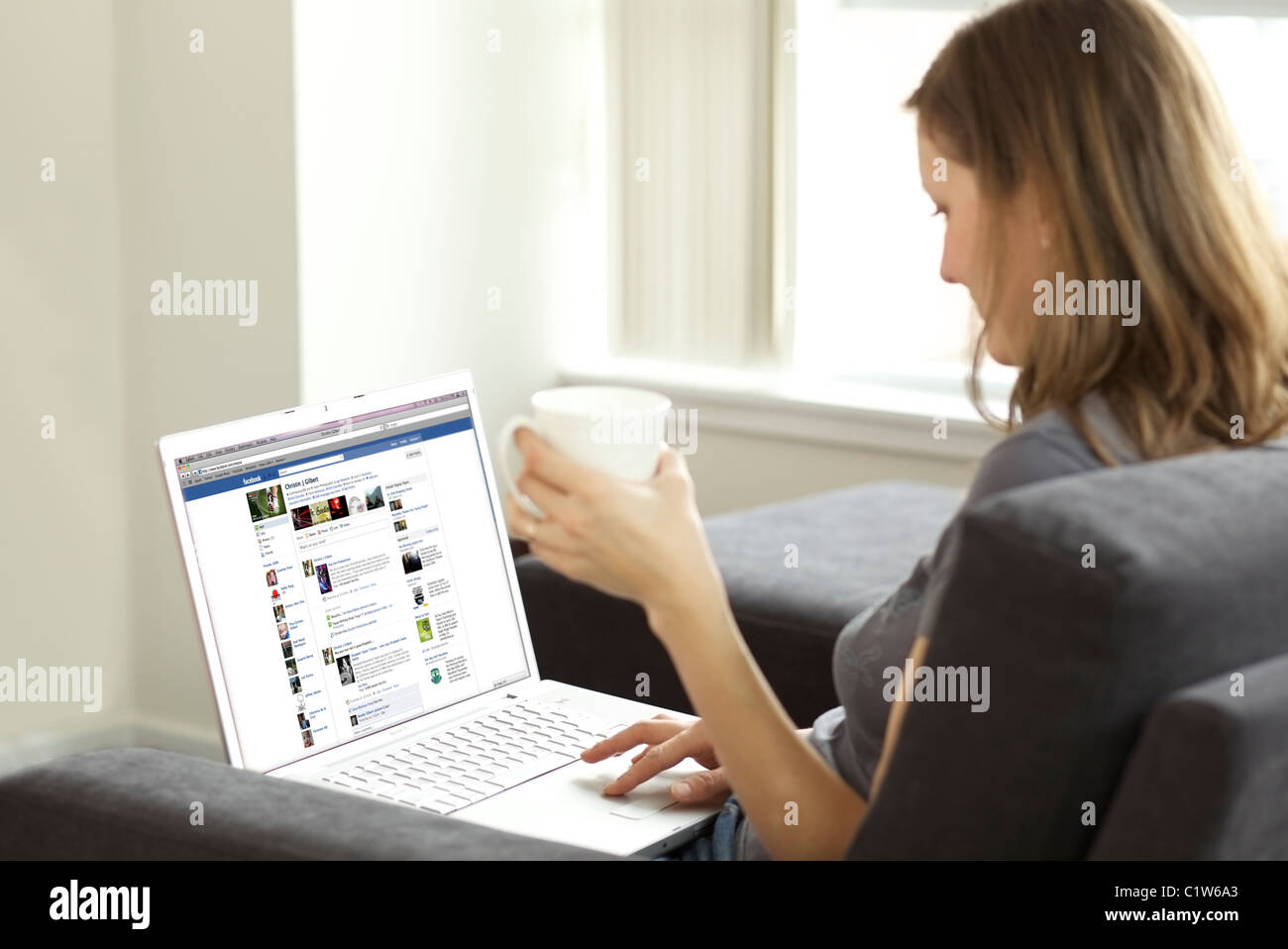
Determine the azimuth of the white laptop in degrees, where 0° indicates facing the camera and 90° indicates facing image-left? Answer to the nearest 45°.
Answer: approximately 315°
